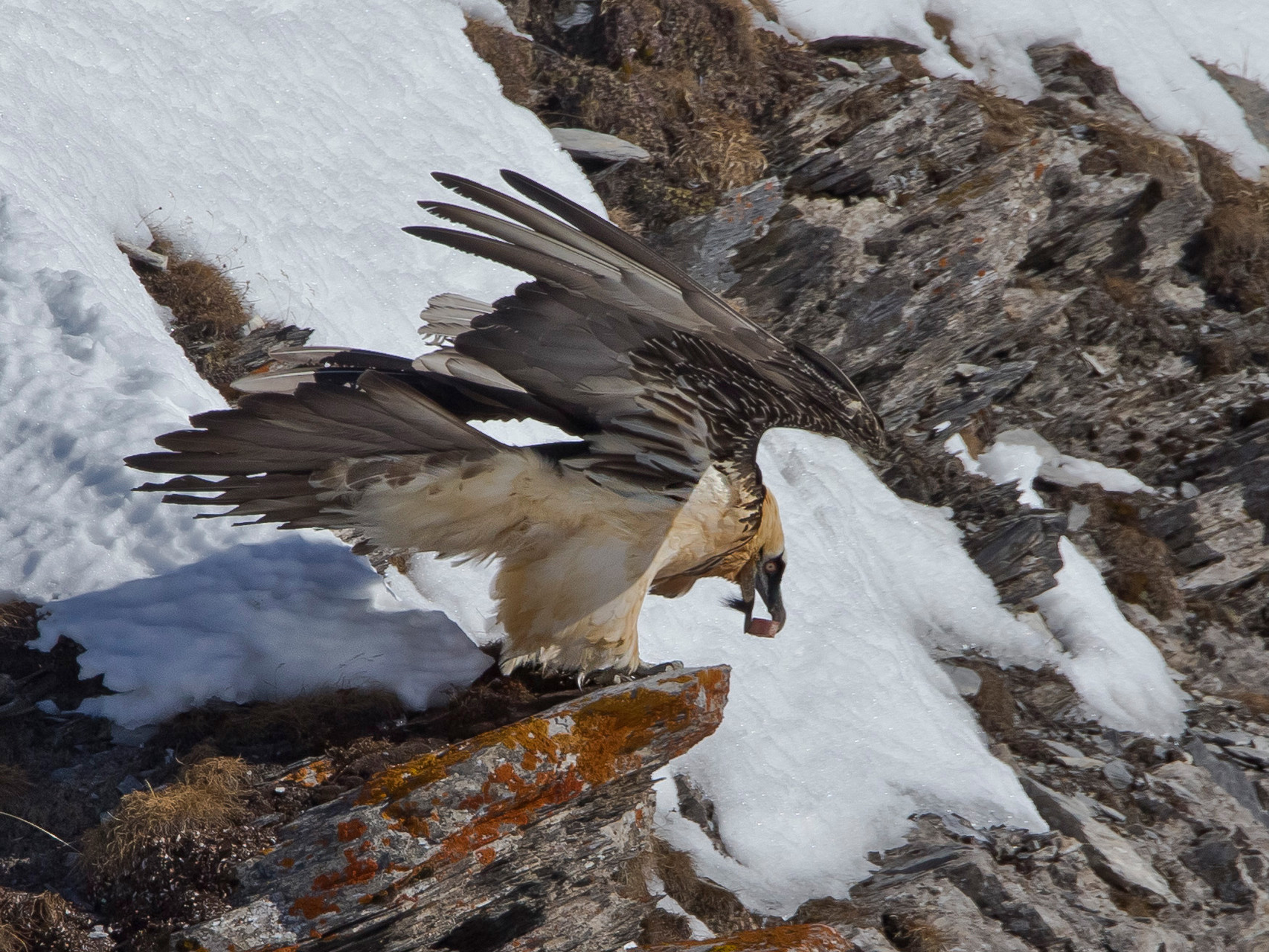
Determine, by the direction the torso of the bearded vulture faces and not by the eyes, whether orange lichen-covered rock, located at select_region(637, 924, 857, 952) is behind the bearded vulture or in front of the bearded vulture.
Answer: in front

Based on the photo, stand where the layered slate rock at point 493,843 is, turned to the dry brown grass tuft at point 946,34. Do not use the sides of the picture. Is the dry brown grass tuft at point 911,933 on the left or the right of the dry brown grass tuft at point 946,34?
right

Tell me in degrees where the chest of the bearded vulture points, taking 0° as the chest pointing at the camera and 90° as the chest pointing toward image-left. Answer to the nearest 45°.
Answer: approximately 270°

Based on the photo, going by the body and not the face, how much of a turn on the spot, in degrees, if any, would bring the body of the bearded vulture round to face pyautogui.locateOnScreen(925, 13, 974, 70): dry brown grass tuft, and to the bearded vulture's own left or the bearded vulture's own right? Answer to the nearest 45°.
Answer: approximately 90° to the bearded vulture's own left

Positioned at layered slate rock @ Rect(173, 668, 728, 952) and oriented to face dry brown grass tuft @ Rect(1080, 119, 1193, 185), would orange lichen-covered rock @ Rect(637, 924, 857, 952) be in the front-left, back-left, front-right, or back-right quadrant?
front-right

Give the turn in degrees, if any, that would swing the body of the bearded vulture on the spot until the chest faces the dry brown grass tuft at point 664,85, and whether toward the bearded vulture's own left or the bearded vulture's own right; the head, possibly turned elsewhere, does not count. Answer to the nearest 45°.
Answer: approximately 90° to the bearded vulture's own left

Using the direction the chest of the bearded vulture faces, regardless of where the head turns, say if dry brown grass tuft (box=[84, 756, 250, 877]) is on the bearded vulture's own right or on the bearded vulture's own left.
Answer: on the bearded vulture's own right

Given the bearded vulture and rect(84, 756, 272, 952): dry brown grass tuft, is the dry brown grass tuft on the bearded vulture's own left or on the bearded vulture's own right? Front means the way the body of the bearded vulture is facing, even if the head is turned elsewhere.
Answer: on the bearded vulture's own right

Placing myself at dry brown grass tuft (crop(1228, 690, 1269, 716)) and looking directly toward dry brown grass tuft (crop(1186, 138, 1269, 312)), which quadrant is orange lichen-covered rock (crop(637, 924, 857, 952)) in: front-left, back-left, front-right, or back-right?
back-left

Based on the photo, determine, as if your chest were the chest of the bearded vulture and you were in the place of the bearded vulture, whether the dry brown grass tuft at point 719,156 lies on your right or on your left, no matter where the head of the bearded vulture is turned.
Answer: on your left

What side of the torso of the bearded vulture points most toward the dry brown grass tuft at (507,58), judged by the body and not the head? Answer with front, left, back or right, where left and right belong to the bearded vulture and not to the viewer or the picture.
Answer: left
